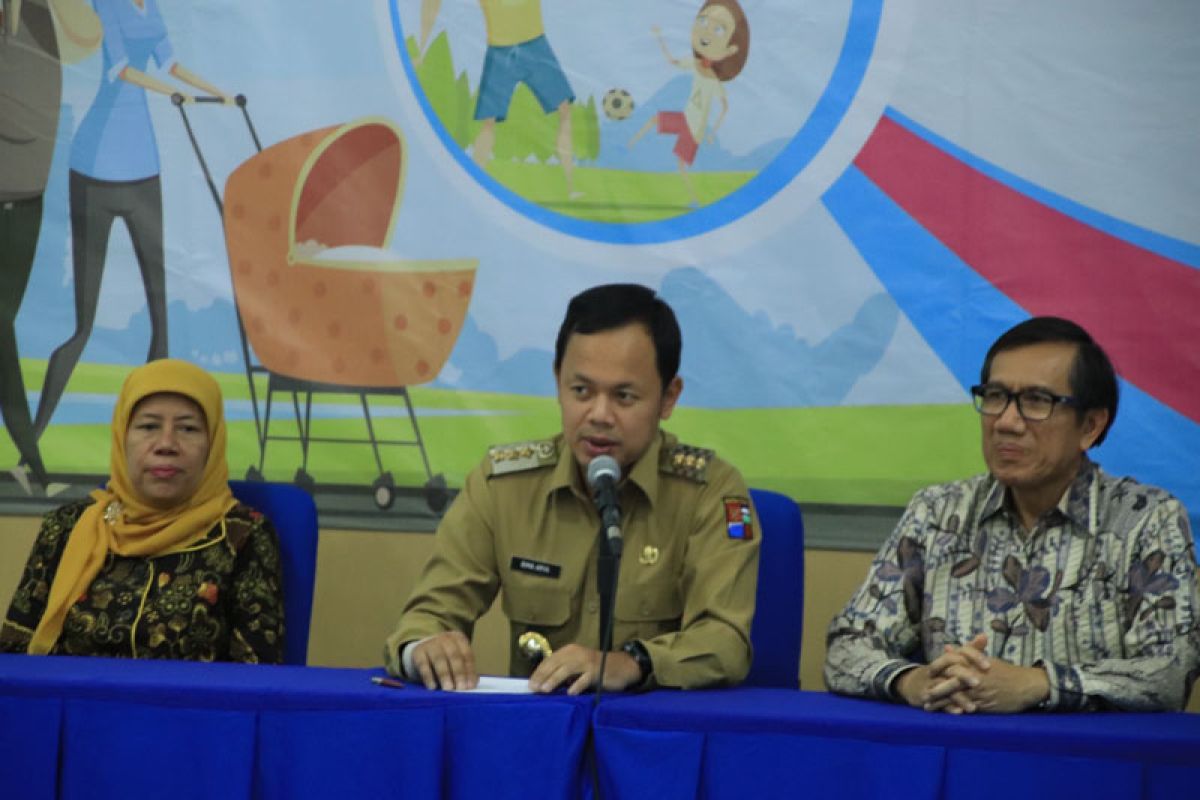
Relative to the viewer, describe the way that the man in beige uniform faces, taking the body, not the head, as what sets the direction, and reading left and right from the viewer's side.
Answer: facing the viewer and to the left of the viewer

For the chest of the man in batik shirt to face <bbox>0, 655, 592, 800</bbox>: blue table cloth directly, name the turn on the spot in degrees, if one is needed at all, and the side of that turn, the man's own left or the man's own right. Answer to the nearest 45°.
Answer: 0° — they already face it

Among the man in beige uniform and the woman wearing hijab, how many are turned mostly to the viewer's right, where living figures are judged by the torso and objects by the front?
0

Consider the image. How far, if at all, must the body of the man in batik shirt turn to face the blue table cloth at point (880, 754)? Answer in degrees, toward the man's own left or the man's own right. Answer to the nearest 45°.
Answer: approximately 45° to the man's own left

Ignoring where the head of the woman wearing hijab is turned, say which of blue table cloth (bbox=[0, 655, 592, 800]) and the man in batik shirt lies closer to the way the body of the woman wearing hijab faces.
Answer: the blue table cloth

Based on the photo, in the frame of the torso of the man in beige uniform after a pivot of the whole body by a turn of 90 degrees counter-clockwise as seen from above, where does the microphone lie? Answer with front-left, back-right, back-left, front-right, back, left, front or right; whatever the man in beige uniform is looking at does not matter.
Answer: front-right

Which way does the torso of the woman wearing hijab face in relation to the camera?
toward the camera

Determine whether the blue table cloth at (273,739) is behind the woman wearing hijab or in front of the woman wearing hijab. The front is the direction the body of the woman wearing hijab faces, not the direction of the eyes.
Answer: in front

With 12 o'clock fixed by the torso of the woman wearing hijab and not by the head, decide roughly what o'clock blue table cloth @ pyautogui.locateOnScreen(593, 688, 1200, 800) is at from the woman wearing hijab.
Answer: The blue table cloth is roughly at 11 o'clock from the woman wearing hijab.
